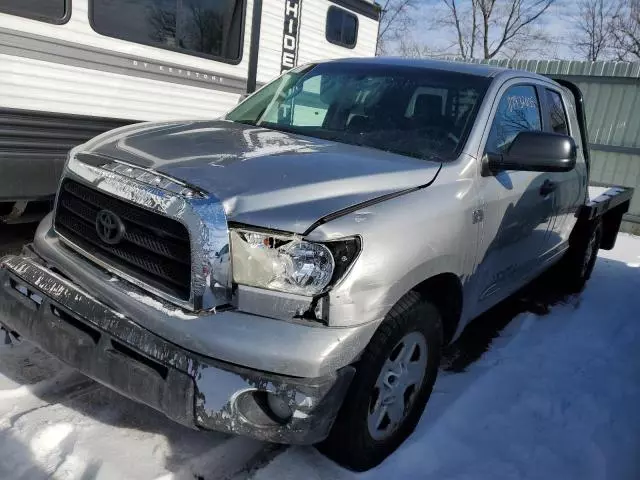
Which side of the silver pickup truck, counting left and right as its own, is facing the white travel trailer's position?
right

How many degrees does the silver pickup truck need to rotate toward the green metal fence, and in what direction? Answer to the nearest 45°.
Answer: approximately 180°

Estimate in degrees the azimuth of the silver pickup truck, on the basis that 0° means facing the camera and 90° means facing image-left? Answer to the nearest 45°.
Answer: approximately 45°
